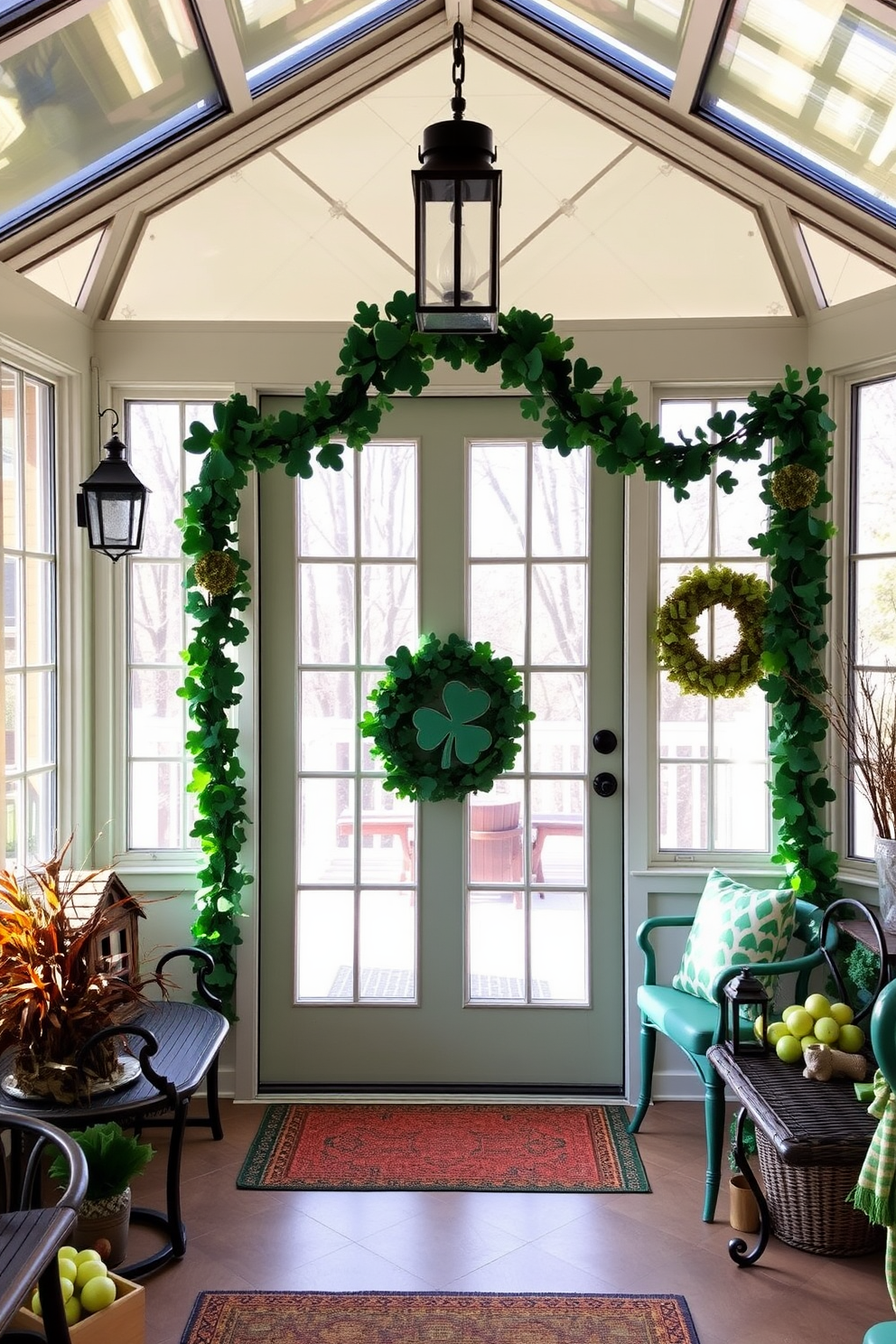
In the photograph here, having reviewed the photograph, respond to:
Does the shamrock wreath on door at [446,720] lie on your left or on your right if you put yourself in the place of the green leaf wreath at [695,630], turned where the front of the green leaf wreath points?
on your right

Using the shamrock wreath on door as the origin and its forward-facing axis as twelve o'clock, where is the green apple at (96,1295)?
The green apple is roughly at 1 o'clock from the shamrock wreath on door.

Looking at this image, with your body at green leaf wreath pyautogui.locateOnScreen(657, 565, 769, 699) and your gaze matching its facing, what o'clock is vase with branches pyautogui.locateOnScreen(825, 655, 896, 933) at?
The vase with branches is roughly at 10 o'clock from the green leaf wreath.

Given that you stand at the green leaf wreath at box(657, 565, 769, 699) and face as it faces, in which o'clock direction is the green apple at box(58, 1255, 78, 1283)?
The green apple is roughly at 1 o'clock from the green leaf wreath.

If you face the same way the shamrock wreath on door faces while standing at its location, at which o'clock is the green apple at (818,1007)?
The green apple is roughly at 10 o'clock from the shamrock wreath on door.

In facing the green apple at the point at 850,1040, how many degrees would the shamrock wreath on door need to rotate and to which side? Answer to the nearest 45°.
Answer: approximately 45° to its left

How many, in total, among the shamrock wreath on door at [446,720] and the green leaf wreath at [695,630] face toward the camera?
2

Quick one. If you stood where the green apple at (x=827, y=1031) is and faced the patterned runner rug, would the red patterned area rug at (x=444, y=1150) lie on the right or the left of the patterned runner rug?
right

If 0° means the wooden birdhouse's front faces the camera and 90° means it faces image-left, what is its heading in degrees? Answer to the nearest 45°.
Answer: approximately 315°

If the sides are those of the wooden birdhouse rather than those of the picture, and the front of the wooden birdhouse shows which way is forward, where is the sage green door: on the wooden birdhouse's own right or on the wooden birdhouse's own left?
on the wooden birdhouse's own left
